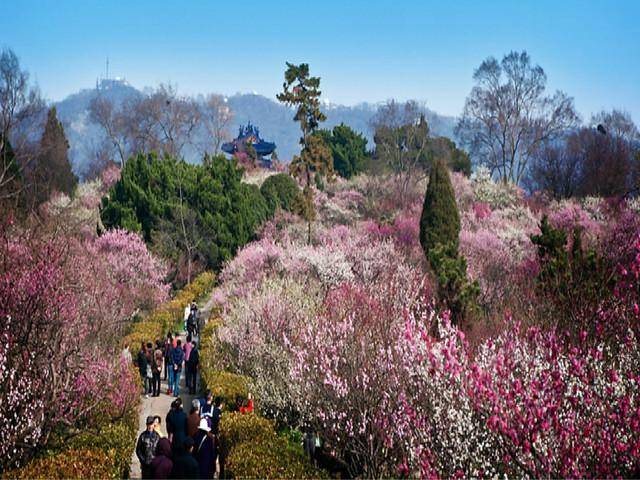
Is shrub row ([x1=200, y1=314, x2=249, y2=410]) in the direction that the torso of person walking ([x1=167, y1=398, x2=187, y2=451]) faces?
yes

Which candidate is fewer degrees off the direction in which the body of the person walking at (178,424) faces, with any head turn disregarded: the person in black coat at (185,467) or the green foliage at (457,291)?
the green foliage

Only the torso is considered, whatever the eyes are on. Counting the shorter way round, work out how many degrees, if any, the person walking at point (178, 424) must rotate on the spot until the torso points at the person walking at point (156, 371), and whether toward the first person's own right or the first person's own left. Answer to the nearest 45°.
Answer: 0° — they already face them

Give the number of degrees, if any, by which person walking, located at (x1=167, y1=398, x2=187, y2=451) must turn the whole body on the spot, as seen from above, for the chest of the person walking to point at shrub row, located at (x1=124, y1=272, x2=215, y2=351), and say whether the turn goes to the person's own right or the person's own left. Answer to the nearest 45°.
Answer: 0° — they already face it

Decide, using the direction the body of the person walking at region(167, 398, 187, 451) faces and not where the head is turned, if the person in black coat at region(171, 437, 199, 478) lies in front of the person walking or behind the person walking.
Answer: behind

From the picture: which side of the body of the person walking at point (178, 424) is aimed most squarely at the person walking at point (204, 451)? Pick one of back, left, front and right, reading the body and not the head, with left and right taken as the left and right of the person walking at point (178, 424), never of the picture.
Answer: back

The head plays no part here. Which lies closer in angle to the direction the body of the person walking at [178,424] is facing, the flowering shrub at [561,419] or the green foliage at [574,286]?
the green foliage

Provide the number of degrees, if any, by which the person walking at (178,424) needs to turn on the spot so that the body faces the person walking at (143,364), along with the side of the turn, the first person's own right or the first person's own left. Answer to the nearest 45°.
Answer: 0° — they already face them

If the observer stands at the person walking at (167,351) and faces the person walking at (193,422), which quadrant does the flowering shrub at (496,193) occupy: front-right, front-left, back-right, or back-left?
back-left

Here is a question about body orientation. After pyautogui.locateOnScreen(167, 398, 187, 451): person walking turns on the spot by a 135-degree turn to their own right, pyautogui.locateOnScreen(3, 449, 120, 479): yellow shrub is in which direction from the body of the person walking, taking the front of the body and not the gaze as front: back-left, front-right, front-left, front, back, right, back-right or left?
right

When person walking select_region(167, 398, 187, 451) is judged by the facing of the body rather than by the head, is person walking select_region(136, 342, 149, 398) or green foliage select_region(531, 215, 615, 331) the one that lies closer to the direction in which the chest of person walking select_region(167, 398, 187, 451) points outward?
the person walking

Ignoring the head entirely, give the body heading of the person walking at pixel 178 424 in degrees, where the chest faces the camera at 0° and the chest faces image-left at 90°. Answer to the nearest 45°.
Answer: approximately 180°
